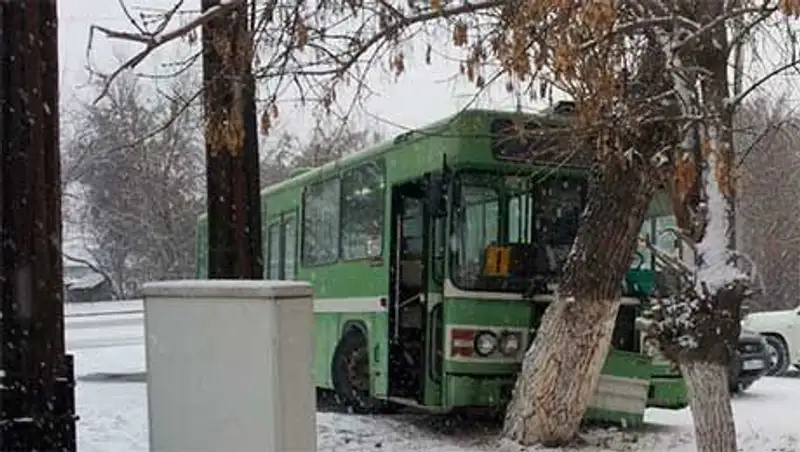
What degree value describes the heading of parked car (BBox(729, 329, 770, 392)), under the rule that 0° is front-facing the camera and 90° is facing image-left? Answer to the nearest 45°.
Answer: approximately 315°

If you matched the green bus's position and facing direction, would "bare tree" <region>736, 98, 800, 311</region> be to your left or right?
on your left

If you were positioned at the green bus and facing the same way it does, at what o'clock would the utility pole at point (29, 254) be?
The utility pole is roughly at 2 o'clock from the green bus.

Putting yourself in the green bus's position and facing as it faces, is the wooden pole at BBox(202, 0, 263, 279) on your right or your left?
on your right

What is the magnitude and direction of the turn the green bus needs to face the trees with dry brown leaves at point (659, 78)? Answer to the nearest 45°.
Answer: approximately 45° to its right

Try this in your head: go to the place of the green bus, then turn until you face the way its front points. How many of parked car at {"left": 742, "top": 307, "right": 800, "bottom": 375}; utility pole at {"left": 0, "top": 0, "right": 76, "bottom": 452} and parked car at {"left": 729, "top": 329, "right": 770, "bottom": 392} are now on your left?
2

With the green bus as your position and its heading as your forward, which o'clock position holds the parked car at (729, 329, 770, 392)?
The parked car is roughly at 9 o'clock from the green bus.

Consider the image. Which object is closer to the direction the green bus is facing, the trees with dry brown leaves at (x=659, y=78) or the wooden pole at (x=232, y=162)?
the trees with dry brown leaves

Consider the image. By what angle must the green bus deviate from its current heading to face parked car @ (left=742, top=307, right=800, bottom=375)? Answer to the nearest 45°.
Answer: approximately 90° to its left
